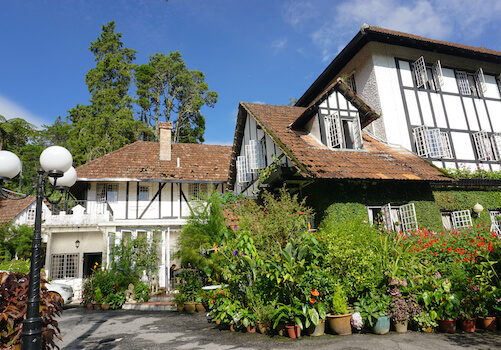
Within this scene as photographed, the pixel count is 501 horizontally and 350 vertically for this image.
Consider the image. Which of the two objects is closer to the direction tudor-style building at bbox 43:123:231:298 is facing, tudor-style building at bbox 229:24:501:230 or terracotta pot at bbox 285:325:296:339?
the terracotta pot

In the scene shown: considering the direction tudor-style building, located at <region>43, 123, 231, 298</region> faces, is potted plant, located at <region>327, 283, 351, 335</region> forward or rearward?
forward

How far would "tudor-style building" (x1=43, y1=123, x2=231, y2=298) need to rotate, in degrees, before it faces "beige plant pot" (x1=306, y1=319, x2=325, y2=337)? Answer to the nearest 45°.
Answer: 0° — it already faces it

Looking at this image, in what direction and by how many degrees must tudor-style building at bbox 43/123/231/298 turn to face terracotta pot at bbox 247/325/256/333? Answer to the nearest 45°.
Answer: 0° — it already faces it

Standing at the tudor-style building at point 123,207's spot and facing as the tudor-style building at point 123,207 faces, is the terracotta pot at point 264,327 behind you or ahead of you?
ahead

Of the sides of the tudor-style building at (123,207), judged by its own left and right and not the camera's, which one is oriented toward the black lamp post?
front

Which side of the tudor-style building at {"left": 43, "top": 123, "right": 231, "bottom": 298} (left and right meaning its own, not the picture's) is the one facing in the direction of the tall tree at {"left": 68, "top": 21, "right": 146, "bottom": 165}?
back

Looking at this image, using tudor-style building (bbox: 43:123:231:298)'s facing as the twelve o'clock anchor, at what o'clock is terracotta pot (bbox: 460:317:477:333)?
The terracotta pot is roughly at 11 o'clock from the tudor-style building.

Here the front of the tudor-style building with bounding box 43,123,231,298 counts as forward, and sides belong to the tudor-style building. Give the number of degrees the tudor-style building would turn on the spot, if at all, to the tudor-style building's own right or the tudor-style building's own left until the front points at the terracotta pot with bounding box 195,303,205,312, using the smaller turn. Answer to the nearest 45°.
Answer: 0° — it already faces it

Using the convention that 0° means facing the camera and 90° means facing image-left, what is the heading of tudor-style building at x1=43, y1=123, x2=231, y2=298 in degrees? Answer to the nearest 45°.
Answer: approximately 0°

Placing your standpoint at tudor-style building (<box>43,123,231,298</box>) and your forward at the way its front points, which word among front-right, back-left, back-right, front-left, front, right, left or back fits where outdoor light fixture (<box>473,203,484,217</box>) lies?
front-left

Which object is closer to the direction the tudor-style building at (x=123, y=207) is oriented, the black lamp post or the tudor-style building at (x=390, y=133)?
the black lamp post

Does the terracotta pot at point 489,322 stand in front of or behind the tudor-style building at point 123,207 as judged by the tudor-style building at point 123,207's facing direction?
in front
